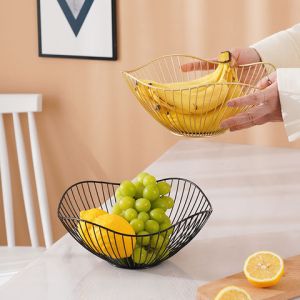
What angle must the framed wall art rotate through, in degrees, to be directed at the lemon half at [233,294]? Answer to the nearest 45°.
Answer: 0° — it already faces it

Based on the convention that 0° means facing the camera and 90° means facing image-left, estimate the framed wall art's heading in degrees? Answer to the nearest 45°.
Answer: approximately 0°

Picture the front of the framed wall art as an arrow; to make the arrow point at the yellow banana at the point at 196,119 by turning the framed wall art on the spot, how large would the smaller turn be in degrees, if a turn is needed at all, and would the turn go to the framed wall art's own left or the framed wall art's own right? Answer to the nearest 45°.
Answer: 0° — it already faces it

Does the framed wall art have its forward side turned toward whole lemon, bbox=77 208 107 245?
yes

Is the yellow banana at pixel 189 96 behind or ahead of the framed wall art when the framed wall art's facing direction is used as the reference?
ahead

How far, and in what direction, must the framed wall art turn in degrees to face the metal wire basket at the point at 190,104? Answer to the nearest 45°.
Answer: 0° — it already faces it

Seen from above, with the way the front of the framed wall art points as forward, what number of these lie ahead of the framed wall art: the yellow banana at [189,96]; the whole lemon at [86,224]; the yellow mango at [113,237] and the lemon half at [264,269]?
4

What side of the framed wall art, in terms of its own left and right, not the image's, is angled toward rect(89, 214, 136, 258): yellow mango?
front

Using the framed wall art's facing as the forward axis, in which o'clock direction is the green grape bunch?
The green grape bunch is roughly at 12 o'clock from the framed wall art.

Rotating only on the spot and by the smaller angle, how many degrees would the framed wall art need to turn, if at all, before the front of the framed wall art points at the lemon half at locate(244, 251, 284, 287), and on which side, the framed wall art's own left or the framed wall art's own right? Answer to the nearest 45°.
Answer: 0° — it already faces it
